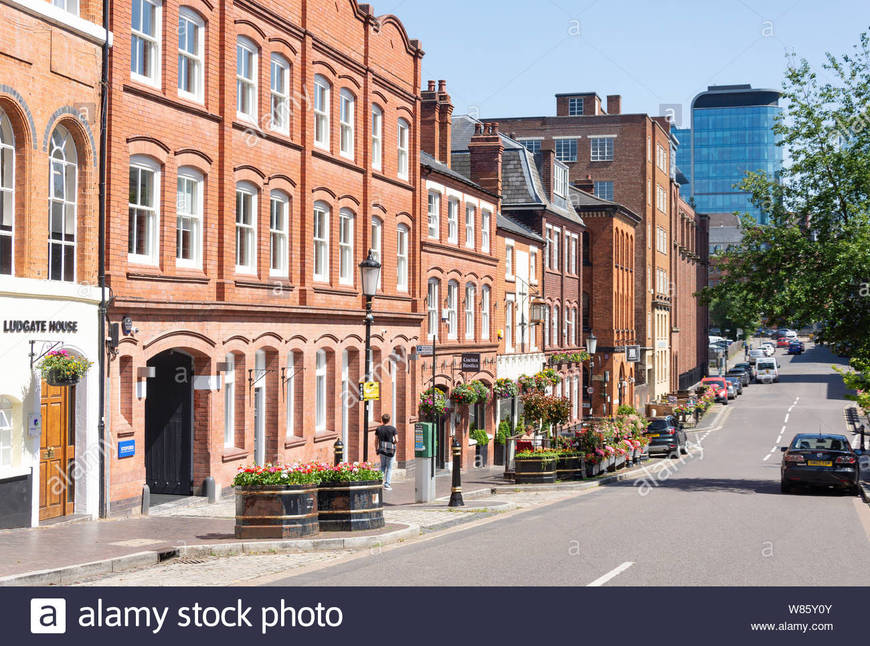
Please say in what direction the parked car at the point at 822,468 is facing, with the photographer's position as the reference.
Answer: facing away from the viewer

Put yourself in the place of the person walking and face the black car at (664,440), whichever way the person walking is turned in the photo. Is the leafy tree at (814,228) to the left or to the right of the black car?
right

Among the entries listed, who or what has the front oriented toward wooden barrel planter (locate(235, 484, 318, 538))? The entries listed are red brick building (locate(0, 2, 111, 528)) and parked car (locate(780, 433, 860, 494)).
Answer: the red brick building

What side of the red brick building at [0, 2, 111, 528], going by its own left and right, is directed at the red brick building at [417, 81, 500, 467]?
left

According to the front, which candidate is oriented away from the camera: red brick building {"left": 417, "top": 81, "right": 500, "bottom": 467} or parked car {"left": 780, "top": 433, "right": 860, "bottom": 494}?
the parked car

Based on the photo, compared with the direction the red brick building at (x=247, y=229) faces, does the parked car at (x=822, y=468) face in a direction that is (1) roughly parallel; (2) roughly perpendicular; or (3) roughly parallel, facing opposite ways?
roughly perpendicular

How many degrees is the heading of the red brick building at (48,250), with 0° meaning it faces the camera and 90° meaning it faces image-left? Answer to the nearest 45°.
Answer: approximately 315°
